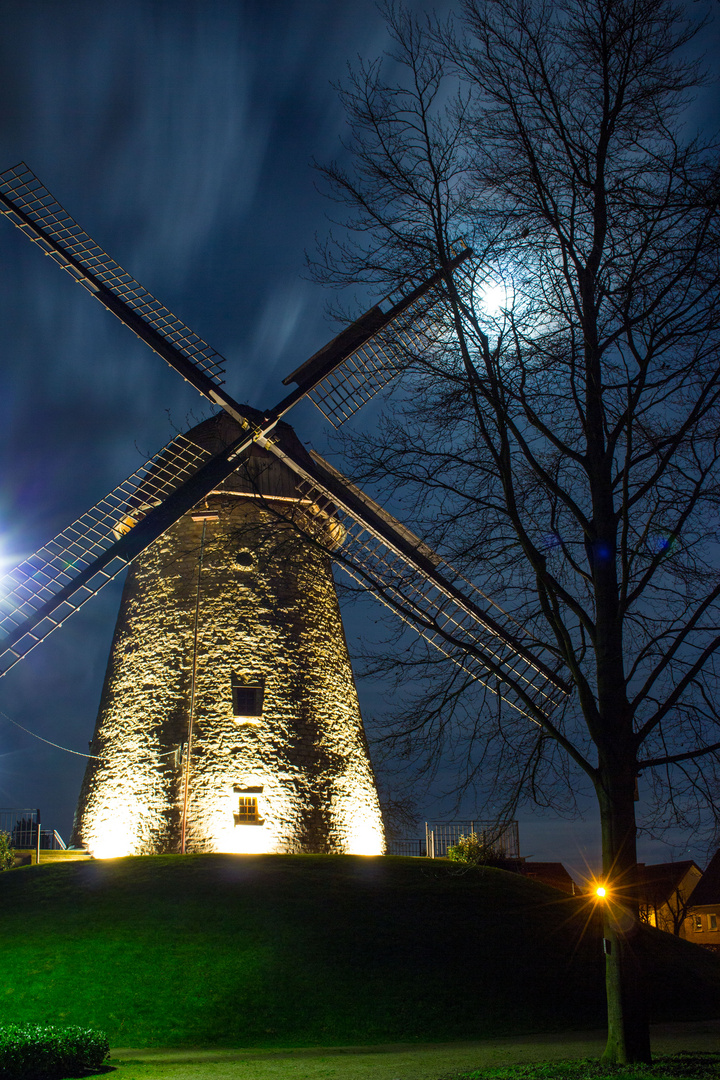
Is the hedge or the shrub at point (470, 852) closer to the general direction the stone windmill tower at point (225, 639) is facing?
the hedge

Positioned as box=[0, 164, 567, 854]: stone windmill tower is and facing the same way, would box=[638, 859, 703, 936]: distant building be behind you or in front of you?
behind

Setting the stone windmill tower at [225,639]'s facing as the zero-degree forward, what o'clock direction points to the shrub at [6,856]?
The shrub is roughly at 4 o'clock from the stone windmill tower.

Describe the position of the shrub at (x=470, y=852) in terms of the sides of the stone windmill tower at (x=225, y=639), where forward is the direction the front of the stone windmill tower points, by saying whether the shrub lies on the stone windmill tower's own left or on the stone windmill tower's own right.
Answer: on the stone windmill tower's own left

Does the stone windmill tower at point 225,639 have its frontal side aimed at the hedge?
yes

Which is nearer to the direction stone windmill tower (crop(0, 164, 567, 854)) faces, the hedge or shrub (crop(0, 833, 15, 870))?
the hedge

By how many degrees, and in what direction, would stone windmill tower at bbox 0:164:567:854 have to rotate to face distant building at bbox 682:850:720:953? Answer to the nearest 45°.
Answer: approximately 135° to its left

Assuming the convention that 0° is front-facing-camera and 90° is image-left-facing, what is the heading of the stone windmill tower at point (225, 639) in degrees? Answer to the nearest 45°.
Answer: approximately 0°
